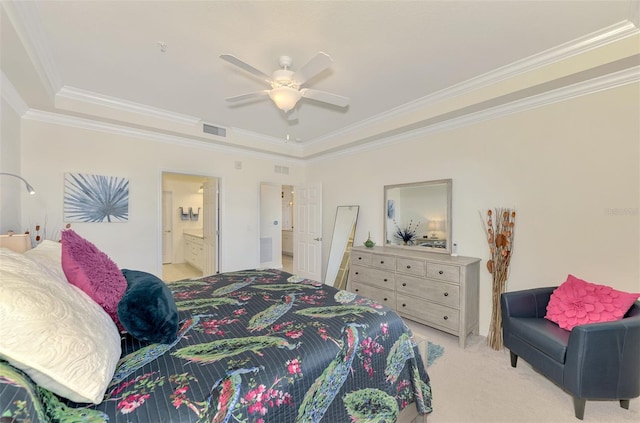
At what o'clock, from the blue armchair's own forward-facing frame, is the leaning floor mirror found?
The leaning floor mirror is roughly at 2 o'clock from the blue armchair.

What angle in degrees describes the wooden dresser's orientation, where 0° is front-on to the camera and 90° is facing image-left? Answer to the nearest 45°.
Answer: approximately 45°

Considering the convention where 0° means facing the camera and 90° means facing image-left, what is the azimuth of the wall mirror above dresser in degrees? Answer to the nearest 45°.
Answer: approximately 45°

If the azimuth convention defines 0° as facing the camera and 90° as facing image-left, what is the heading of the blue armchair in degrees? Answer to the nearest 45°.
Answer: approximately 45°

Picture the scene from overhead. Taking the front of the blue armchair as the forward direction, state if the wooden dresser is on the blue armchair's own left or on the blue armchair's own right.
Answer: on the blue armchair's own right

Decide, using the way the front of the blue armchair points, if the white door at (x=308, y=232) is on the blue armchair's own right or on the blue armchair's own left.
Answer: on the blue armchair's own right

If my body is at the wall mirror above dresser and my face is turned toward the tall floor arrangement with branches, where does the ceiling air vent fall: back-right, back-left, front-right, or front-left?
back-right
